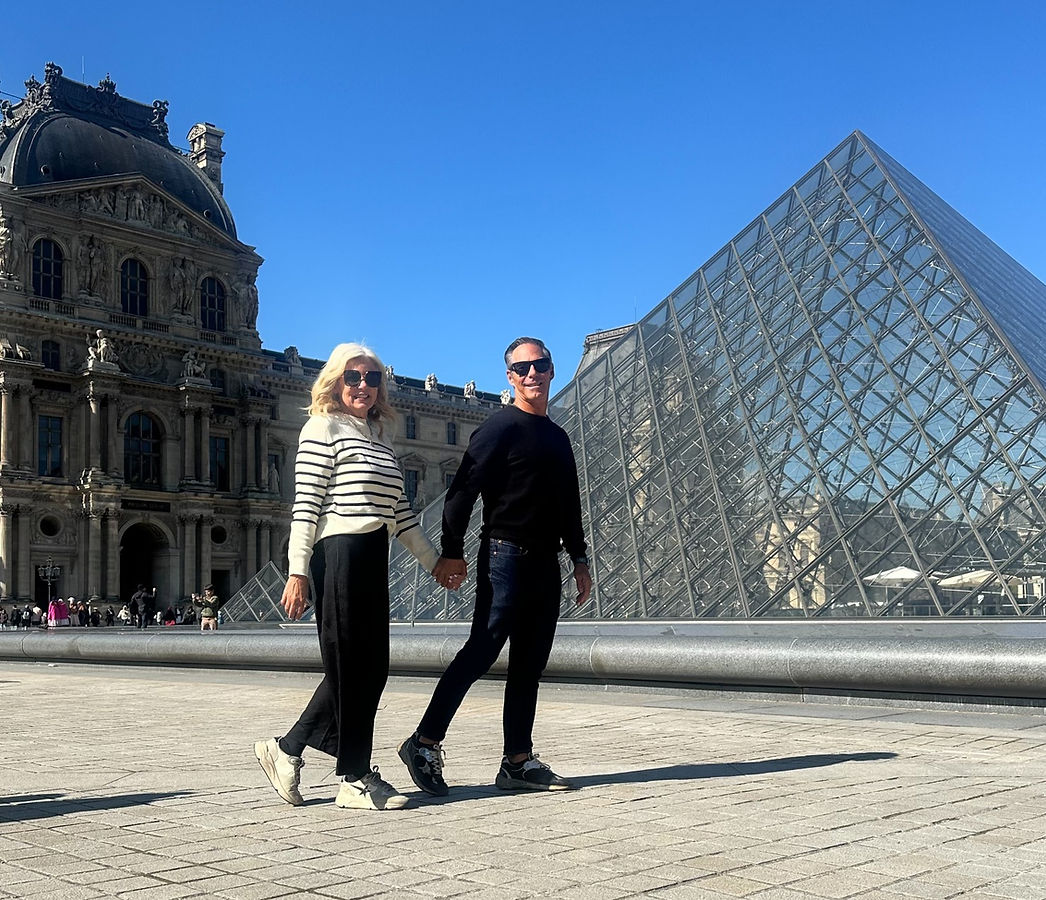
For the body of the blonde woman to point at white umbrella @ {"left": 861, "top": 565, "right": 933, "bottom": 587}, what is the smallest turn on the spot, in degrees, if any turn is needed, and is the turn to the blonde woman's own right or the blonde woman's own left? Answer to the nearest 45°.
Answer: approximately 90° to the blonde woman's own left

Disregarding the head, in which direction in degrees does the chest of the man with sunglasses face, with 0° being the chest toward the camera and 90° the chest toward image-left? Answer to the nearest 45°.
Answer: approximately 315°

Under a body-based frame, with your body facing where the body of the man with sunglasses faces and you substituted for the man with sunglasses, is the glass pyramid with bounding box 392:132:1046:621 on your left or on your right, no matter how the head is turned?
on your left

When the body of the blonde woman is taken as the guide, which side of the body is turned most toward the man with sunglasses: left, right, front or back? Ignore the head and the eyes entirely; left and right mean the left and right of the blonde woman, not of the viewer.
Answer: left

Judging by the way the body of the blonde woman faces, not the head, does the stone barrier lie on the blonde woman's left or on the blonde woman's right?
on the blonde woman's left

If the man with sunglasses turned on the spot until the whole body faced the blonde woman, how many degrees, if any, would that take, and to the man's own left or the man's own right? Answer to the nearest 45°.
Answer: approximately 90° to the man's own right

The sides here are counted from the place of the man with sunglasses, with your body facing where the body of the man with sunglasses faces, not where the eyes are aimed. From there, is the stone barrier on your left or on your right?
on your left

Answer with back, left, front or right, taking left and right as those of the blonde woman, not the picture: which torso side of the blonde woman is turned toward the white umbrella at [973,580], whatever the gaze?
left

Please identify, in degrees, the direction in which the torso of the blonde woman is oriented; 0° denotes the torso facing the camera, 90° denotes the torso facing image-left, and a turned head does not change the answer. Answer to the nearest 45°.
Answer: approximately 315°

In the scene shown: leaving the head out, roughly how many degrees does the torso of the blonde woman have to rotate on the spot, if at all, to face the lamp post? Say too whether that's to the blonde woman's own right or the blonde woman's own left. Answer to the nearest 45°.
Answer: approximately 135° to the blonde woman's own left
